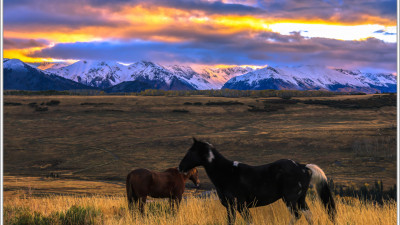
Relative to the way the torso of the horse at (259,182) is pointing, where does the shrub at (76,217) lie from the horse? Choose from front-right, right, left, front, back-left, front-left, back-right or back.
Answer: front

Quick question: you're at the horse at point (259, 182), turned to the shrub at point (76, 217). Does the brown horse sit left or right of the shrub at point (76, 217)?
right

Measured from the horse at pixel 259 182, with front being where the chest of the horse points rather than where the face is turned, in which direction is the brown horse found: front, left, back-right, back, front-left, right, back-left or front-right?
front-right

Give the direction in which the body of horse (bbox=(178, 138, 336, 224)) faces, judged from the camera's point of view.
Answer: to the viewer's left
